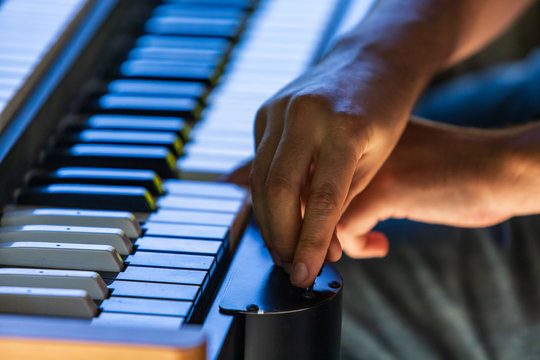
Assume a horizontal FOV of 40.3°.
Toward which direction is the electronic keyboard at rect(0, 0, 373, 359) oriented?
to the viewer's right
